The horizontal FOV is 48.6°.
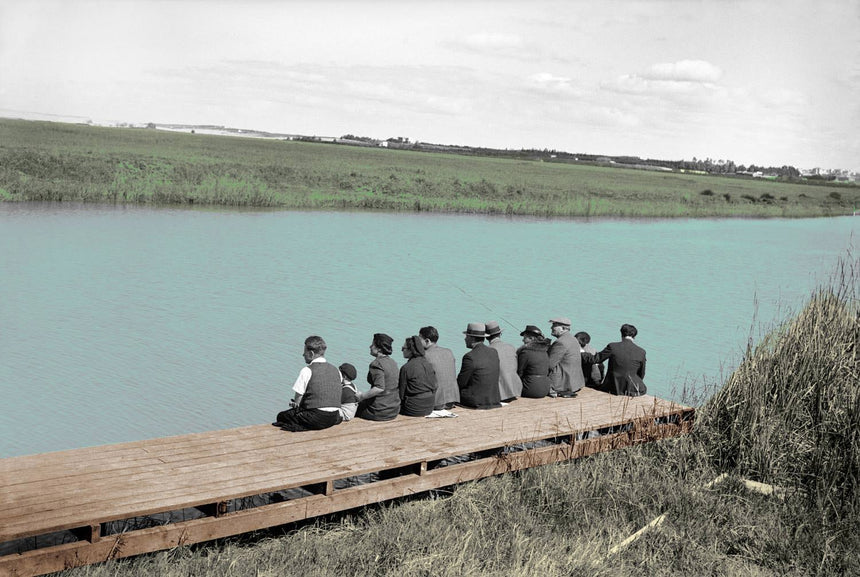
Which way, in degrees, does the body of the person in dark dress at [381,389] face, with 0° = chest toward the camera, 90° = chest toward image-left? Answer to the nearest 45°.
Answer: approximately 135°

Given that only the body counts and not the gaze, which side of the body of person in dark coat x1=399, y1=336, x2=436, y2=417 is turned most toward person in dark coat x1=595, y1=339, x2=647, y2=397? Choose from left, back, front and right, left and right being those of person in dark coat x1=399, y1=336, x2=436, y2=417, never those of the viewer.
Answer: right

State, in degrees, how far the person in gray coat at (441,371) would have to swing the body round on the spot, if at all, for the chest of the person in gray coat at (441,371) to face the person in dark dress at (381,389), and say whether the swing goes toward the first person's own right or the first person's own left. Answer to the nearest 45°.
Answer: approximately 90° to the first person's own left

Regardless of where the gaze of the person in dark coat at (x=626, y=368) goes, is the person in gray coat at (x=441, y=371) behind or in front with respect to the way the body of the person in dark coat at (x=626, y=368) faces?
behind

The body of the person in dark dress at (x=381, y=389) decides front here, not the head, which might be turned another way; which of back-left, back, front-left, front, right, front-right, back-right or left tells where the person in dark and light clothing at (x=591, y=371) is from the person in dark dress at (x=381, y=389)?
right

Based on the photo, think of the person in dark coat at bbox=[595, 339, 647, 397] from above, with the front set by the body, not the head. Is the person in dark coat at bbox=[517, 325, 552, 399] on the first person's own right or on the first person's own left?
on the first person's own left

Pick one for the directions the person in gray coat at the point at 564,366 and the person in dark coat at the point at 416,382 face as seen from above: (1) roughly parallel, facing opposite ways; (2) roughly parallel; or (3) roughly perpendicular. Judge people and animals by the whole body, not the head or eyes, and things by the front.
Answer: roughly parallel

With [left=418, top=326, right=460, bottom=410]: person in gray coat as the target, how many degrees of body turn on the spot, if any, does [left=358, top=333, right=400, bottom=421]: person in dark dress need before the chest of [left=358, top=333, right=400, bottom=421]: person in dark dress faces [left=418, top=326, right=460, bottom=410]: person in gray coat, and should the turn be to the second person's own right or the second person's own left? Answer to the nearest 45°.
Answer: approximately 90° to the second person's own right

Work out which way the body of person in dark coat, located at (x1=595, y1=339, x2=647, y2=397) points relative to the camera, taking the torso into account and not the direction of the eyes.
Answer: away from the camera

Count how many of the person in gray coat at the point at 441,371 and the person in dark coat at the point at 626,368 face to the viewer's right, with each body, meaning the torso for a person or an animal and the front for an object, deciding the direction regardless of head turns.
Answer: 0

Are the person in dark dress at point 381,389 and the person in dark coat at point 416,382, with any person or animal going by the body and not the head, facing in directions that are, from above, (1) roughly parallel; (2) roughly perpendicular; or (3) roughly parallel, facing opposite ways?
roughly parallel

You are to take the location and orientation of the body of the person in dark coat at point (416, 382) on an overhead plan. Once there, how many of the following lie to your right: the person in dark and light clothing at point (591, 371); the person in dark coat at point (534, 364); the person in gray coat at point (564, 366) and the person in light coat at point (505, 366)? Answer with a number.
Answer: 4

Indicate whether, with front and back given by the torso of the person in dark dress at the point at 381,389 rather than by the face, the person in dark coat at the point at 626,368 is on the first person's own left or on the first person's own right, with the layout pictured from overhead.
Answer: on the first person's own right

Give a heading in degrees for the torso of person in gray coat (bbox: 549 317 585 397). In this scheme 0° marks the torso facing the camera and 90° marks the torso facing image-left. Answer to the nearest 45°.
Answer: approximately 135°

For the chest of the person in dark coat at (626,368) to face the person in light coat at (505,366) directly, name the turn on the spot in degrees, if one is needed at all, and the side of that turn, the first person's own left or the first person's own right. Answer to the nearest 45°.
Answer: approximately 135° to the first person's own left

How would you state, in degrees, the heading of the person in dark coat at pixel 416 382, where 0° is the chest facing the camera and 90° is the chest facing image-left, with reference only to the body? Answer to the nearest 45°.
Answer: approximately 135°
